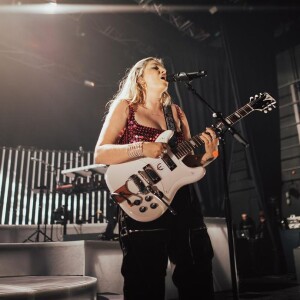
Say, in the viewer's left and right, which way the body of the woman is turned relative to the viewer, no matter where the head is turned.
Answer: facing the viewer and to the right of the viewer

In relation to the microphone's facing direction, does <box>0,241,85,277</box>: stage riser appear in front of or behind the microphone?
in front

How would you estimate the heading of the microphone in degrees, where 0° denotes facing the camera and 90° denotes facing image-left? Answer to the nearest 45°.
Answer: approximately 90°

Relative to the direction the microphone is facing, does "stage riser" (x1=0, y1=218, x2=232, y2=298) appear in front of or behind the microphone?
in front

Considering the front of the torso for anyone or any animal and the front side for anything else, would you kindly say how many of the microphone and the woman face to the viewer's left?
1

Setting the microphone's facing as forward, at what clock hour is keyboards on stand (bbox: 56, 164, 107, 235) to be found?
The keyboards on stand is roughly at 2 o'clock from the microphone.

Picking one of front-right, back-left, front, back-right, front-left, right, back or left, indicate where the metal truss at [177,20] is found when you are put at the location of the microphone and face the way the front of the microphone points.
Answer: right
